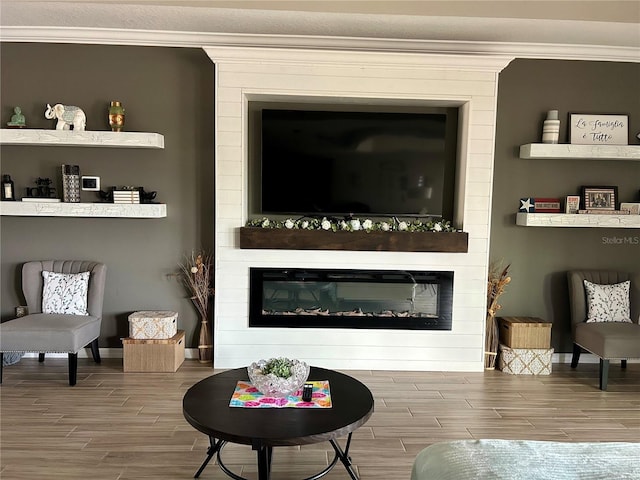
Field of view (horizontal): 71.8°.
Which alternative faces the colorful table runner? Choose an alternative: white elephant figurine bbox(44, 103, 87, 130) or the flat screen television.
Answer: the flat screen television

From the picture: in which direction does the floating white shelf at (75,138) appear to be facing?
toward the camera

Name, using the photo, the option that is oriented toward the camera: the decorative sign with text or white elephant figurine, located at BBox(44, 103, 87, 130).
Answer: the decorative sign with text

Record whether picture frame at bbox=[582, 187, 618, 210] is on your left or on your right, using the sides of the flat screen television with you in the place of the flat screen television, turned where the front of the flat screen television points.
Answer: on your left

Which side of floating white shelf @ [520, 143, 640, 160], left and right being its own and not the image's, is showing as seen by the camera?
front

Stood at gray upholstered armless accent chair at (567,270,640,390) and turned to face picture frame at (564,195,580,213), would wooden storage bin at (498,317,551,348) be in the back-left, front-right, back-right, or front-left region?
front-left

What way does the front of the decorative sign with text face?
toward the camera

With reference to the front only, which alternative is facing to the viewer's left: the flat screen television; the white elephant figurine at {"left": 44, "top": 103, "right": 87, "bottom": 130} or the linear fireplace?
the white elephant figurine

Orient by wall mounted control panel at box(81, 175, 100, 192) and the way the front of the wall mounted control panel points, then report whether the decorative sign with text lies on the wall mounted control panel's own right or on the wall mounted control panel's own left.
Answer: on the wall mounted control panel's own left

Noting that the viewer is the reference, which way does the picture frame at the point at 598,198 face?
facing the viewer

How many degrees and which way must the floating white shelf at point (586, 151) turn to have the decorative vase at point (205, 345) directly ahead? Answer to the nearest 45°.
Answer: approximately 45° to its right

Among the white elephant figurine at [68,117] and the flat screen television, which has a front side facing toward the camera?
the flat screen television

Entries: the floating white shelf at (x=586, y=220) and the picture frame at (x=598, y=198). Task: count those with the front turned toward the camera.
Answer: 2

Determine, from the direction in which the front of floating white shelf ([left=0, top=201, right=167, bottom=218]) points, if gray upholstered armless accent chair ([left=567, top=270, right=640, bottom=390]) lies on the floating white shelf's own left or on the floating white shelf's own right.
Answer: on the floating white shelf's own left

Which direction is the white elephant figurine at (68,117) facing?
to the viewer's left
